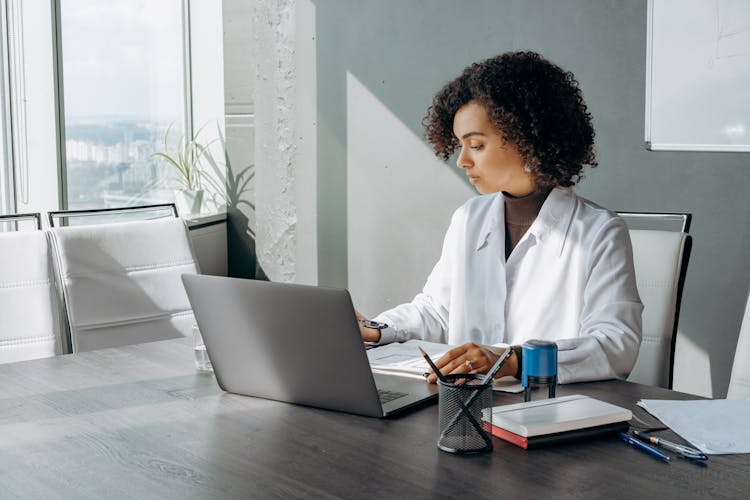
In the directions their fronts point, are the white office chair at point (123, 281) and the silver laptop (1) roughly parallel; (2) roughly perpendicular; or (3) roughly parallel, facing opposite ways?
roughly perpendicular

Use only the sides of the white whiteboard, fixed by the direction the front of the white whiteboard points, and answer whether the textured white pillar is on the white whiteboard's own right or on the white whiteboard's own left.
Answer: on the white whiteboard's own right

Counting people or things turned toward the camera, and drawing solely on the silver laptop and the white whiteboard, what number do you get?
1

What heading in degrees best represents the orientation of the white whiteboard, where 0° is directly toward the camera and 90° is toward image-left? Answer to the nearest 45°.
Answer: approximately 0°

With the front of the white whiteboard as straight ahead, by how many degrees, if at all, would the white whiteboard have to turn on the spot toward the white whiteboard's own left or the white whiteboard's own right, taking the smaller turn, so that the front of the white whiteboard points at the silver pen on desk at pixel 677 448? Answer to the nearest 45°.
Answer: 0° — it already faces it

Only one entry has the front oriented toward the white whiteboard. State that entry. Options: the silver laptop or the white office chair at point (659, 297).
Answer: the silver laptop

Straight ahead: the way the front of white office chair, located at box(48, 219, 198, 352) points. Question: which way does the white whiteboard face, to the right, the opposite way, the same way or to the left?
to the right

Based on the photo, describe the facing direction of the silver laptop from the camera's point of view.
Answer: facing away from the viewer and to the right of the viewer

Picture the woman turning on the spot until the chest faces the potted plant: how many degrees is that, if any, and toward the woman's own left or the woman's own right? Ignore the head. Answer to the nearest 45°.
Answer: approximately 90° to the woman's own right

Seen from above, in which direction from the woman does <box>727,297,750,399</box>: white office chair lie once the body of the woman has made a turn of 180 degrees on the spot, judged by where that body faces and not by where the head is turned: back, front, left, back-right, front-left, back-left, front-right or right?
front-right

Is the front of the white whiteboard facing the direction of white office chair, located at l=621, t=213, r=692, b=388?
yes

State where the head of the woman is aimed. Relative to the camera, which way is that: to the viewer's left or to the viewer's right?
to the viewer's left

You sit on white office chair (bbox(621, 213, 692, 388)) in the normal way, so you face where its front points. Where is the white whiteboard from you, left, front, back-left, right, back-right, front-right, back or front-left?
back-right
